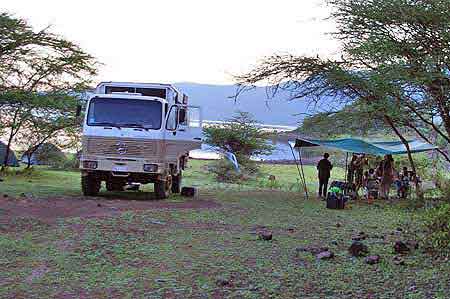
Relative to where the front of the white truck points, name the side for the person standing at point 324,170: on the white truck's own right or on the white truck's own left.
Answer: on the white truck's own left

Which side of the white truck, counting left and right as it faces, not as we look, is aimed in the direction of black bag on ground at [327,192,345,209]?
left

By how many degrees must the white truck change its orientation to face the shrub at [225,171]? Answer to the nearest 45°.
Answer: approximately 180°

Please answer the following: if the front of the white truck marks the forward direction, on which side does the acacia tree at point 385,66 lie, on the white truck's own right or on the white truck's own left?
on the white truck's own left

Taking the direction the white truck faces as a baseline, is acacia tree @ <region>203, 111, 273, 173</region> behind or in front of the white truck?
behind

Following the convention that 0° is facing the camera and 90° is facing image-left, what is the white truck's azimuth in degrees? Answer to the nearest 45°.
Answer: approximately 0°

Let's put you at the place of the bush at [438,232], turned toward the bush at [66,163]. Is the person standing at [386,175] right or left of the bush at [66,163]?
right
